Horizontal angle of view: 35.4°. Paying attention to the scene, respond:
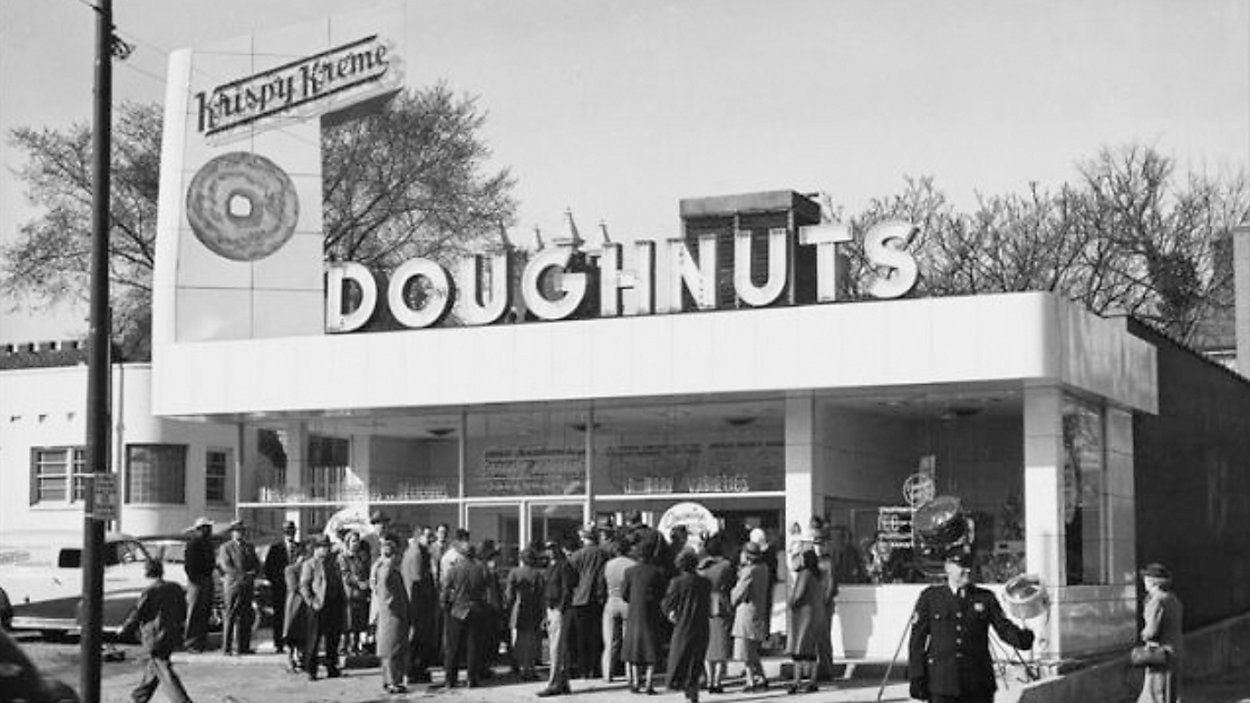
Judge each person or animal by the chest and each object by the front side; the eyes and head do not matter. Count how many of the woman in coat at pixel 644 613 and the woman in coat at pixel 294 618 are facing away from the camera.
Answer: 1

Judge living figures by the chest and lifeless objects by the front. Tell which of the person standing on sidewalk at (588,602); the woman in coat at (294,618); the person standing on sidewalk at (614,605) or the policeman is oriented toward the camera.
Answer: the policeman

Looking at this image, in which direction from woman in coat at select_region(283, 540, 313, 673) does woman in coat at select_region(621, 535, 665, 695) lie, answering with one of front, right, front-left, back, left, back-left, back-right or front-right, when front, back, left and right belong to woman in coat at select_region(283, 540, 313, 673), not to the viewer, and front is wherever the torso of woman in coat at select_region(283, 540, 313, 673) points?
front-right

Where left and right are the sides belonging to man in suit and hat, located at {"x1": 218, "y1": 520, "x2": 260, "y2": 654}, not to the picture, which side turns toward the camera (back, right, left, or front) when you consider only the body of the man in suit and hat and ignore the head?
front

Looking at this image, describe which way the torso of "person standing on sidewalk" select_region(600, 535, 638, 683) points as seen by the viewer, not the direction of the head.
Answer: away from the camera

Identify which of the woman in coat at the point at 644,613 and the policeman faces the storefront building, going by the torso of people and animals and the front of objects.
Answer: the woman in coat

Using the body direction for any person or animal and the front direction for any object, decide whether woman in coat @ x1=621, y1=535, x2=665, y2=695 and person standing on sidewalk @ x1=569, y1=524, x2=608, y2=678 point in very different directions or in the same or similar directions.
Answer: same or similar directions

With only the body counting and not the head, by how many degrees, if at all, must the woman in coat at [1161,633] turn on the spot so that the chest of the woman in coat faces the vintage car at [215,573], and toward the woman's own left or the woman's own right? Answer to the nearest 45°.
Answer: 0° — they already face it

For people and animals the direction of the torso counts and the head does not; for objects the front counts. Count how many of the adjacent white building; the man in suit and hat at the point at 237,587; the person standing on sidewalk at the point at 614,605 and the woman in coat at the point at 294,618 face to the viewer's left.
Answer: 0

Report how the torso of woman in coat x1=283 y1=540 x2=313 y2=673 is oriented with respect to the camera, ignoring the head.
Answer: to the viewer's right

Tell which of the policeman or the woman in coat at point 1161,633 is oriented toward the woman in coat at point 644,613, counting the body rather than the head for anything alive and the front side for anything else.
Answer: the woman in coat at point 1161,633

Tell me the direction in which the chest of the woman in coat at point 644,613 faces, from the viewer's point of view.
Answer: away from the camera

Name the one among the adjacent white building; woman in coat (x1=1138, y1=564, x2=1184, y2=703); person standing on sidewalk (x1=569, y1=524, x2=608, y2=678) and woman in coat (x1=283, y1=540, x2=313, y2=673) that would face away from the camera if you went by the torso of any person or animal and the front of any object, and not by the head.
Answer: the person standing on sidewalk

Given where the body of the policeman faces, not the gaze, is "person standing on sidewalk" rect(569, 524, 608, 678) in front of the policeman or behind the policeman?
behind

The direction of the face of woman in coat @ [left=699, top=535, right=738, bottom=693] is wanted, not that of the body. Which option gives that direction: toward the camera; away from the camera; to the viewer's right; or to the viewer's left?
away from the camera

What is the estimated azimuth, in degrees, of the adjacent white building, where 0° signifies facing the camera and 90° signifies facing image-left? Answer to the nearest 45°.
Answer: approximately 0°

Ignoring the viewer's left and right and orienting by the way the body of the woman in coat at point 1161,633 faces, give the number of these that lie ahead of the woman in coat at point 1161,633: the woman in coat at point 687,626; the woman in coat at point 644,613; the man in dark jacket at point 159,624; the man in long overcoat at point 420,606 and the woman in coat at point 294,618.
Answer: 5

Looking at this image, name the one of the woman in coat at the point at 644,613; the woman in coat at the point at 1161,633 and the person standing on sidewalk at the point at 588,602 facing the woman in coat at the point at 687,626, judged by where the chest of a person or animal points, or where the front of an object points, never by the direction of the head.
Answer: the woman in coat at the point at 1161,633

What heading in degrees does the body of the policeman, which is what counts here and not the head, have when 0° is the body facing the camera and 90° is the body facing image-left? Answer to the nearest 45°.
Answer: approximately 0°

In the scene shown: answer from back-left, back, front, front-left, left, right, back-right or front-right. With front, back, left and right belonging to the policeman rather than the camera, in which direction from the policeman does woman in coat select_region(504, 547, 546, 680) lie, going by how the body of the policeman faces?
back-right
